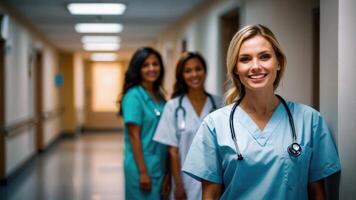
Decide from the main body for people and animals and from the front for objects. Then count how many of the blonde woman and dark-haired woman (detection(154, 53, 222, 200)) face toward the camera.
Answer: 2

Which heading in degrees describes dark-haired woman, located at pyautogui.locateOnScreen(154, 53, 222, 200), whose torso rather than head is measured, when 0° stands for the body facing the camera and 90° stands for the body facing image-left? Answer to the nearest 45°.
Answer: approximately 0°

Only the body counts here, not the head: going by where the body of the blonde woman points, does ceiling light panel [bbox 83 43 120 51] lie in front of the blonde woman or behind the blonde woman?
behind

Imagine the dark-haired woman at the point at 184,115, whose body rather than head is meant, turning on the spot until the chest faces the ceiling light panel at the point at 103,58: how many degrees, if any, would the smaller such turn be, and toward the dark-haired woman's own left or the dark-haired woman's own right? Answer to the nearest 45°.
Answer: approximately 180°

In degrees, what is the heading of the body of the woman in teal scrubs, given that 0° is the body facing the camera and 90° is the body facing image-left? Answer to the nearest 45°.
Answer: approximately 315°

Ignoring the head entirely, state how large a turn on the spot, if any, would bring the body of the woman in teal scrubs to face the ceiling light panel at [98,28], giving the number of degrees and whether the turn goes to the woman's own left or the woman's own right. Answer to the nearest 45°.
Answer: approximately 135° to the woman's own left

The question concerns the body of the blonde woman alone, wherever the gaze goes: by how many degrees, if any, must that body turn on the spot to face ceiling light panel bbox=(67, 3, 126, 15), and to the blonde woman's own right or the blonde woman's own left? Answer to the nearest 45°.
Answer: approximately 135° to the blonde woman's own right
